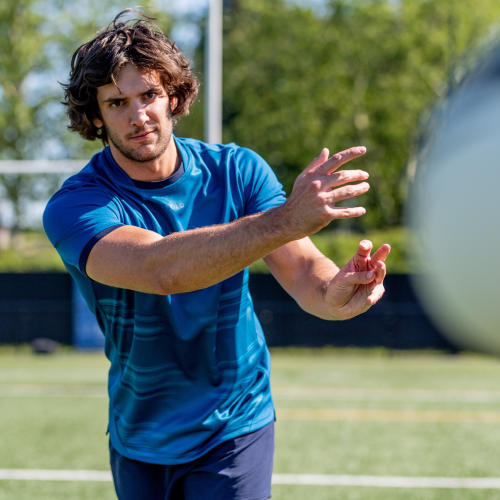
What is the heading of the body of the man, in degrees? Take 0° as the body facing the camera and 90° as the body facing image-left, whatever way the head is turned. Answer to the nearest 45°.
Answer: approximately 0°

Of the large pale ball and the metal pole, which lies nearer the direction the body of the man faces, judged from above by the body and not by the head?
the large pale ball

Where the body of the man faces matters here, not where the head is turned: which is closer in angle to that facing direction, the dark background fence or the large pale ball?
the large pale ball

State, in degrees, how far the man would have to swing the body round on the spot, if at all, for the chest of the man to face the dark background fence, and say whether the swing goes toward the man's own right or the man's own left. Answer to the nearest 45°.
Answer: approximately 180°

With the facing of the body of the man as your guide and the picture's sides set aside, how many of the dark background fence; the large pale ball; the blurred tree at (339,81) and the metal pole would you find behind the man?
3

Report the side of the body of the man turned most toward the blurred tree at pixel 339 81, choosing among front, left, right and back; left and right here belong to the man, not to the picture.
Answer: back

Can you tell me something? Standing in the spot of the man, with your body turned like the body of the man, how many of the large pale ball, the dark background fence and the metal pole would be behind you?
2

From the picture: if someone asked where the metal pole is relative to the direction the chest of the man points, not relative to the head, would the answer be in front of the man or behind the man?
behind

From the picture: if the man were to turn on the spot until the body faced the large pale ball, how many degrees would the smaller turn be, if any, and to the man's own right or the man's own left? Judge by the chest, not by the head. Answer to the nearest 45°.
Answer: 0° — they already face it
